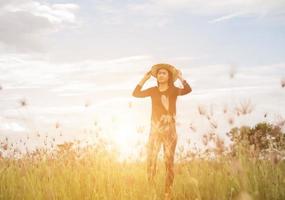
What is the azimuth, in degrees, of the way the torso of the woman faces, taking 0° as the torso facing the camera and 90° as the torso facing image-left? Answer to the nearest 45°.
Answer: approximately 0°
